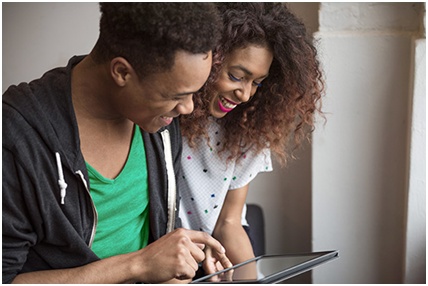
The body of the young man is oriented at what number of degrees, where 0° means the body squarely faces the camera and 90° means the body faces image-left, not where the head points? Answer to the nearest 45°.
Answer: approximately 315°

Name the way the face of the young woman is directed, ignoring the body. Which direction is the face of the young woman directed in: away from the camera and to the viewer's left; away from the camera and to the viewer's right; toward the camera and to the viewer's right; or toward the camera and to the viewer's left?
toward the camera and to the viewer's left
